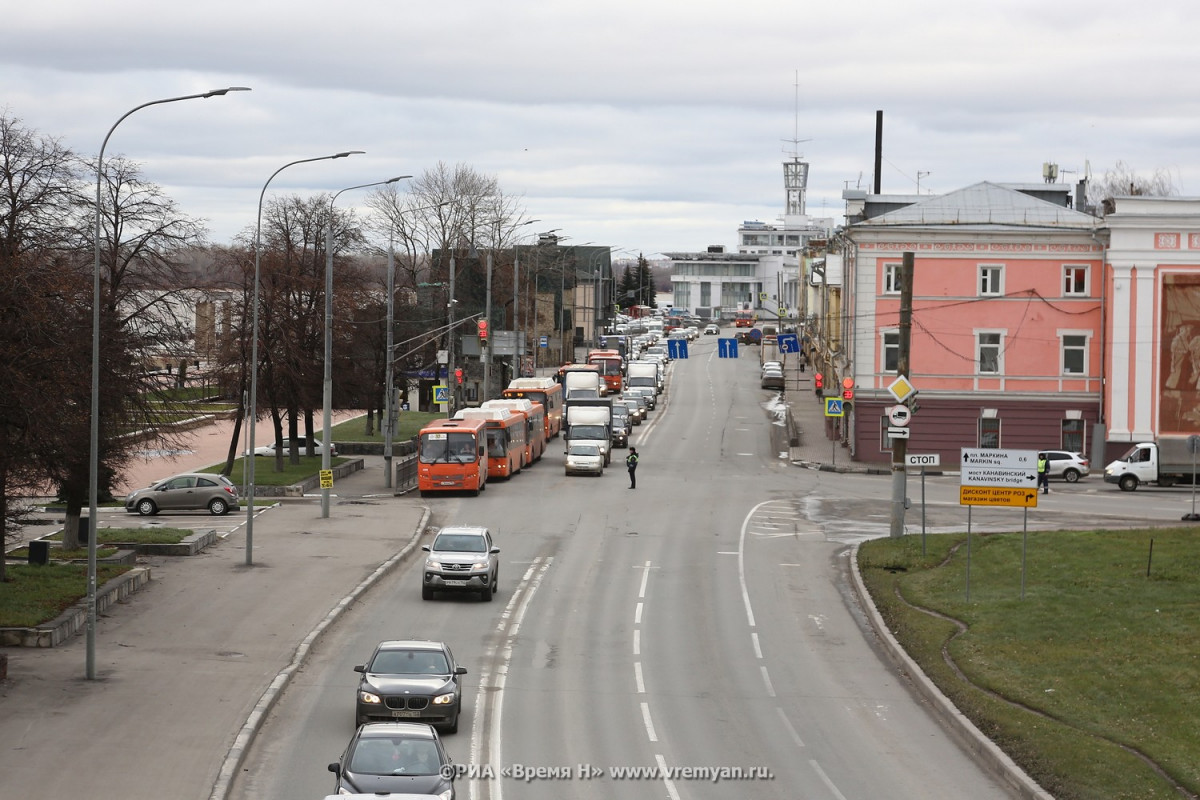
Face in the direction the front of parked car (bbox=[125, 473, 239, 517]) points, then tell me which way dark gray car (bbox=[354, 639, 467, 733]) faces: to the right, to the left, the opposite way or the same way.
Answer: to the left

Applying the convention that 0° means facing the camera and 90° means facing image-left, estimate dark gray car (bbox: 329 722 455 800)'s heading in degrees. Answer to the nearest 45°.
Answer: approximately 0°

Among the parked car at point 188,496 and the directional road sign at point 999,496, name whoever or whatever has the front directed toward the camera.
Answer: the directional road sign

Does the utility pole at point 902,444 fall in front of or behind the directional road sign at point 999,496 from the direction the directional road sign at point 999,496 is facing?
behind

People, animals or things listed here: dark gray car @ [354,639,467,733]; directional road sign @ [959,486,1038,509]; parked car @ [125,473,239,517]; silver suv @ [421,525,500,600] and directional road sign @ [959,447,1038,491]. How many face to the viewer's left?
1

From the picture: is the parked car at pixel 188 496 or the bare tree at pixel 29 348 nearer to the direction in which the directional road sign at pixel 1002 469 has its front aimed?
the bare tree

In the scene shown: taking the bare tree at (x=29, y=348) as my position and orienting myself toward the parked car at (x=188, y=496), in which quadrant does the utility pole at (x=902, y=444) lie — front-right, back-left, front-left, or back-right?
front-right

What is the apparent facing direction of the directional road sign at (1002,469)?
toward the camera

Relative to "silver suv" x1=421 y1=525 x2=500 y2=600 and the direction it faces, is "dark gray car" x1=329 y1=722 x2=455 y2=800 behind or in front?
in front

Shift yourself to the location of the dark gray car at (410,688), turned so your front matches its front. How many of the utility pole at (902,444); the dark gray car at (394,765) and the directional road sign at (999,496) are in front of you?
1

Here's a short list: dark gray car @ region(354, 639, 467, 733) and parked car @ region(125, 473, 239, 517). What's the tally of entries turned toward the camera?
1

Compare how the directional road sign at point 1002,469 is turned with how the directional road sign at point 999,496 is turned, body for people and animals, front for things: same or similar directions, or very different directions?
same or similar directions

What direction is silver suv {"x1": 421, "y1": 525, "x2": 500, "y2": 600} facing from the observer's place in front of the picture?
facing the viewer

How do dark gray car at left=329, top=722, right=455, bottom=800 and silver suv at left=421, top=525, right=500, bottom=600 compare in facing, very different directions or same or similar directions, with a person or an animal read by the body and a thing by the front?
same or similar directions

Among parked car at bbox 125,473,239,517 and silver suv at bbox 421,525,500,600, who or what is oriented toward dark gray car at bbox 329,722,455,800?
the silver suv
